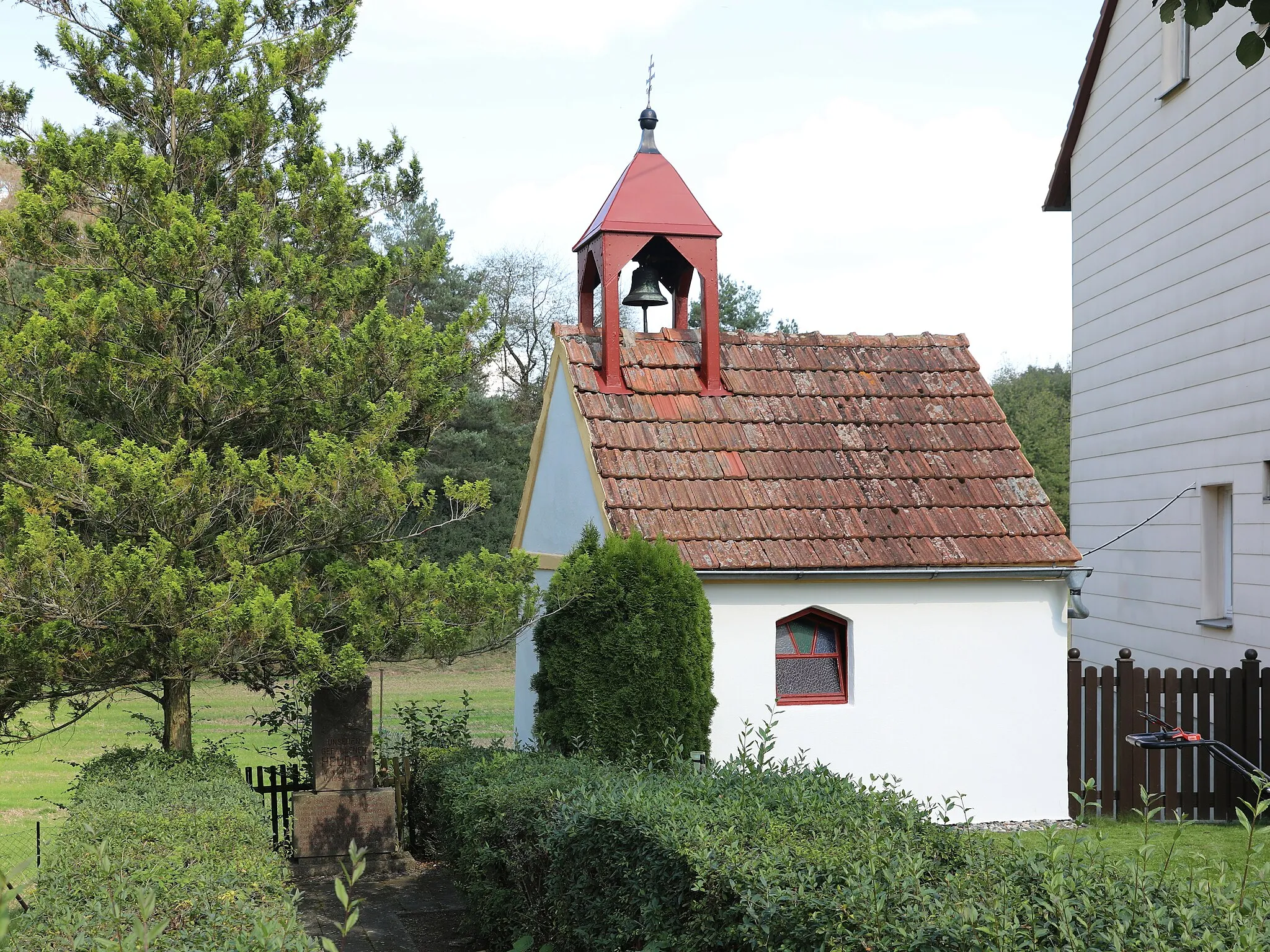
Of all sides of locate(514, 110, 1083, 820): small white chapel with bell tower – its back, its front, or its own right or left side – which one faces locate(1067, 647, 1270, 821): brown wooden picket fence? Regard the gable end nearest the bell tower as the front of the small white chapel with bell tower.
back

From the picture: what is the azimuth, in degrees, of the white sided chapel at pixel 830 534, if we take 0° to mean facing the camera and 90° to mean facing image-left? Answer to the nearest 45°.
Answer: approximately 90°

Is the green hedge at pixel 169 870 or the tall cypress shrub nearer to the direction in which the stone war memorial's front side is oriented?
the green hedge

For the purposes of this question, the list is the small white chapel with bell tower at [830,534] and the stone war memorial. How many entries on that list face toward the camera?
1

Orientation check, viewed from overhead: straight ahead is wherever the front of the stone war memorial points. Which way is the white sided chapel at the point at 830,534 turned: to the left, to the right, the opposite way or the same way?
to the right

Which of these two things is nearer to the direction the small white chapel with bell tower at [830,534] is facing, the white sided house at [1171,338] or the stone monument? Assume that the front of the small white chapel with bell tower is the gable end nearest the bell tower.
the stone monument
